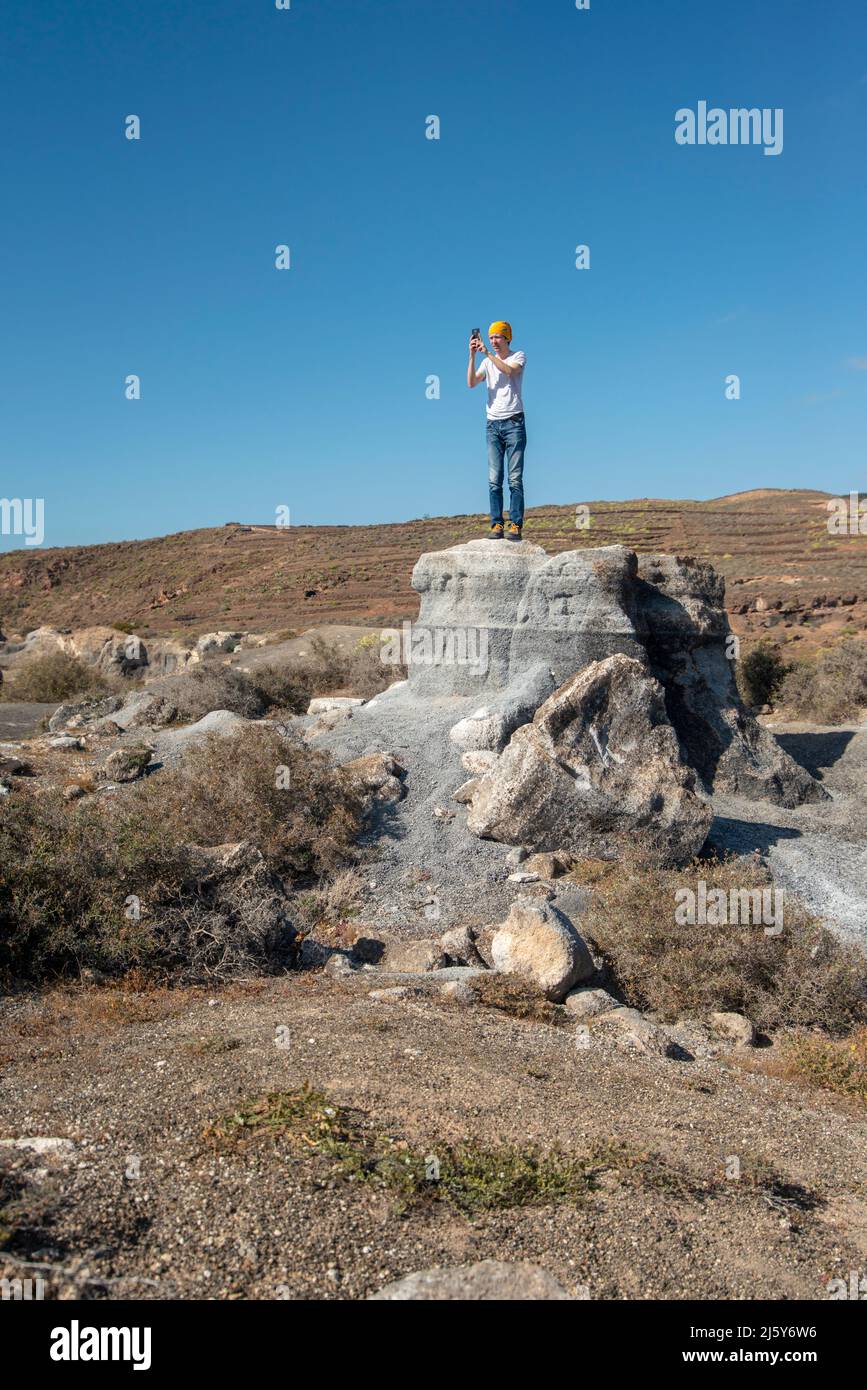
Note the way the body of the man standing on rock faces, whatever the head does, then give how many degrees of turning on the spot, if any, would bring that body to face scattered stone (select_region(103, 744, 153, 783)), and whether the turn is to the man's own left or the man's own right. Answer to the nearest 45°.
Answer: approximately 45° to the man's own right

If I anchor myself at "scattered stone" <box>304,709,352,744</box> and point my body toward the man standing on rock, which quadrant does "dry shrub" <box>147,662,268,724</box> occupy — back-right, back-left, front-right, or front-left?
back-left

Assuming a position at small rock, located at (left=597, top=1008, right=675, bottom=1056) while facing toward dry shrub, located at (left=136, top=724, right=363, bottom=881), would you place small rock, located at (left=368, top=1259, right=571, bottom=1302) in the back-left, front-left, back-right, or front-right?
back-left

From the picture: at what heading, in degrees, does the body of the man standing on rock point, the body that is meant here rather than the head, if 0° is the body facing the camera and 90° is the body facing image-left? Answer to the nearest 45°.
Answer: approximately 45°

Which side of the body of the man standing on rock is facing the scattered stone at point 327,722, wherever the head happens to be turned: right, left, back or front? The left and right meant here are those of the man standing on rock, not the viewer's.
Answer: right

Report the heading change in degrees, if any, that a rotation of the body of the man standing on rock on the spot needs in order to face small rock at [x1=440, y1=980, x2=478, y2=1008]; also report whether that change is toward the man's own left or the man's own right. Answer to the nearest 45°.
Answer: approximately 45° to the man's own left

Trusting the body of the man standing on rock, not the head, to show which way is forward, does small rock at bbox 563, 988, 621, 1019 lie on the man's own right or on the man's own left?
on the man's own left

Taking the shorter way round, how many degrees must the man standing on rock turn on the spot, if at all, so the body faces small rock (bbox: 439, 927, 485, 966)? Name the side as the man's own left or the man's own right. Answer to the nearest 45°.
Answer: approximately 45° to the man's own left
